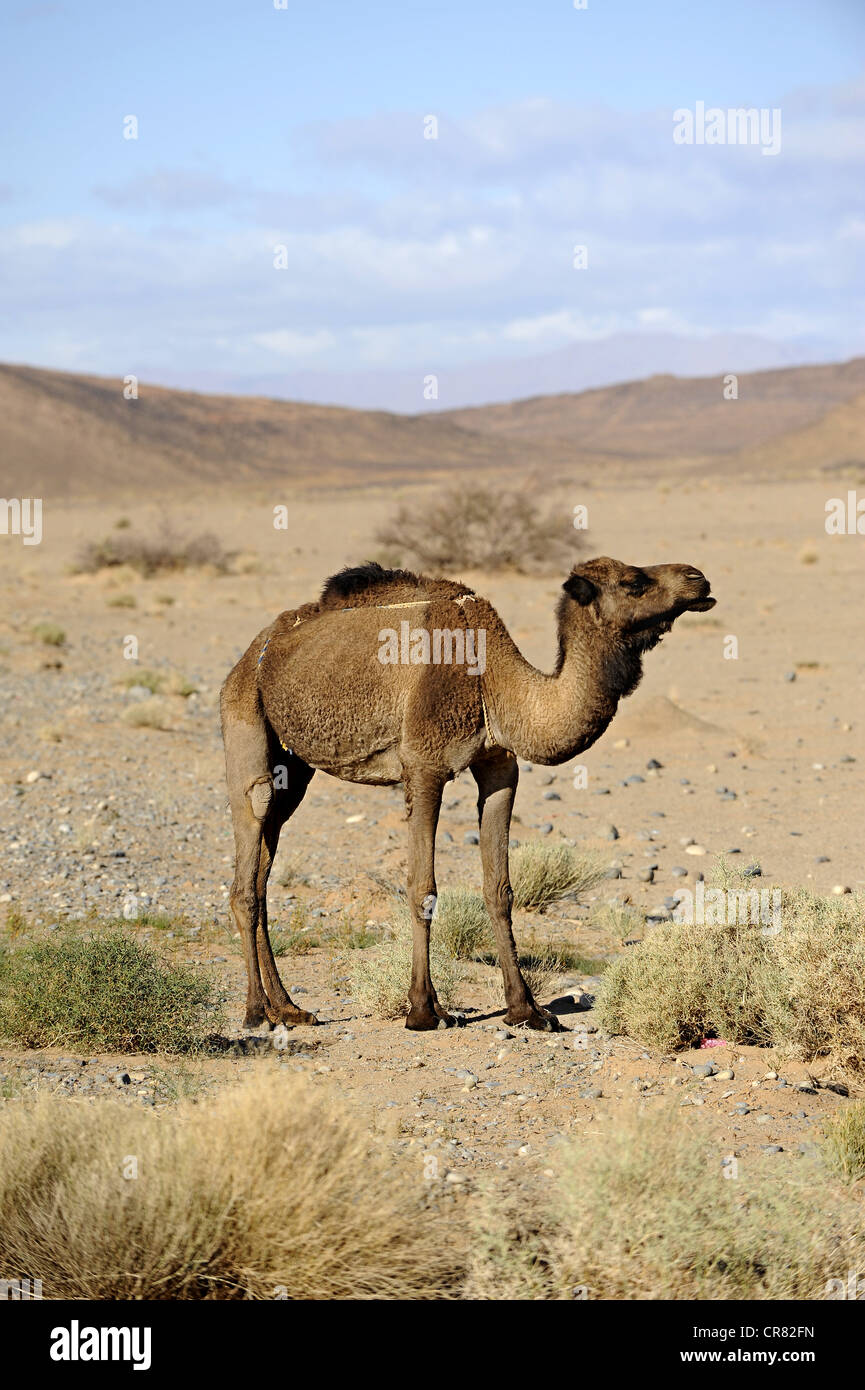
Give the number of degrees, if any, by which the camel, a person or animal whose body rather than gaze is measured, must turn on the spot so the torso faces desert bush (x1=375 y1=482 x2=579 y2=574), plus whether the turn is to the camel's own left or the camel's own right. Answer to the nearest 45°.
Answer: approximately 90° to the camel's own left

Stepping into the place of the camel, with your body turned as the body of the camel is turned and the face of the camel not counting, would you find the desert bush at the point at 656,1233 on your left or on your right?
on your right

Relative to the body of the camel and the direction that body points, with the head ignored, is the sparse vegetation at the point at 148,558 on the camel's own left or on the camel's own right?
on the camel's own left

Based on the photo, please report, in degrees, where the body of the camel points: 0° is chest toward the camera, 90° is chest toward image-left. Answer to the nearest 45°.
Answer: approximately 270°

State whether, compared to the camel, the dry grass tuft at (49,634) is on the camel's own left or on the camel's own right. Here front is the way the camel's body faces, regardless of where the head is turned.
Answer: on the camel's own left

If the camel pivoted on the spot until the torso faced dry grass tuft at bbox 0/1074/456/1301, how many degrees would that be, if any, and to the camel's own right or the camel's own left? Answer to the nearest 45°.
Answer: approximately 90° to the camel's own right

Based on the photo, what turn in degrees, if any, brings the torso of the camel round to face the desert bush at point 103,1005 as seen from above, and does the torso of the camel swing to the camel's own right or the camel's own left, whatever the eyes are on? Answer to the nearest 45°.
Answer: approximately 180°
